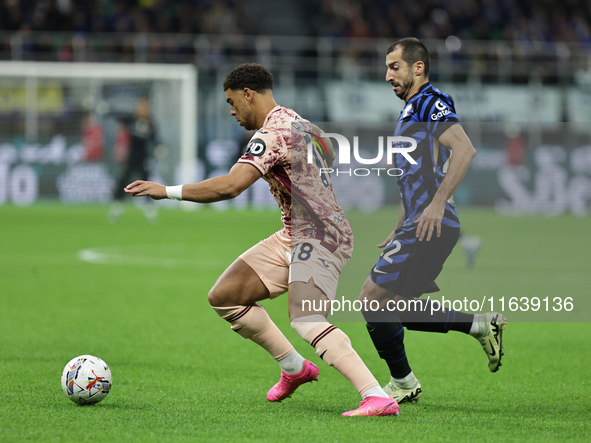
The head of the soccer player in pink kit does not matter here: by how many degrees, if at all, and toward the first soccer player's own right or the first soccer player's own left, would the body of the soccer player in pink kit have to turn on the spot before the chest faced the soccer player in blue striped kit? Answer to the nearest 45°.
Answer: approximately 180°

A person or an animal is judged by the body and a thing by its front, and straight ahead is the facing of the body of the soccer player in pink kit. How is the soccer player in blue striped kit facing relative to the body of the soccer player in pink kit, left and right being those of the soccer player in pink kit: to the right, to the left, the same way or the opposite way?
the same way

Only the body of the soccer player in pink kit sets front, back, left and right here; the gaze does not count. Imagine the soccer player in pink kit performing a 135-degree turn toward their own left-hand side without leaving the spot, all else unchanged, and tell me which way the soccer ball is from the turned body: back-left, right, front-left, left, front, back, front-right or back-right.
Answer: back-right

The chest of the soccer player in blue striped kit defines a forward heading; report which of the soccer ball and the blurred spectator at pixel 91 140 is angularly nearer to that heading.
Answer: the soccer ball

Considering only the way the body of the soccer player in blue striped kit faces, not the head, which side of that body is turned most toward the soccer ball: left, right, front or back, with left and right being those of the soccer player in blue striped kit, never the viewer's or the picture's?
front

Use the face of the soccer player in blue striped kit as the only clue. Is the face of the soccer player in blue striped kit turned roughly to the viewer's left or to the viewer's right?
to the viewer's left

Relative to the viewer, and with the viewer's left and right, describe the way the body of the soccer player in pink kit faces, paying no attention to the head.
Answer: facing to the left of the viewer

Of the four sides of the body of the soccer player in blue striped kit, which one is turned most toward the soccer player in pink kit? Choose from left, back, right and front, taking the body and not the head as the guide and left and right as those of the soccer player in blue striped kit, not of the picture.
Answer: front

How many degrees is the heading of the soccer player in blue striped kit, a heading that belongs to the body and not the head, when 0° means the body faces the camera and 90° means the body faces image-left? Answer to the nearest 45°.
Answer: approximately 90°

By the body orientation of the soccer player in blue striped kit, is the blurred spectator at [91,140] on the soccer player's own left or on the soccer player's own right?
on the soccer player's own right

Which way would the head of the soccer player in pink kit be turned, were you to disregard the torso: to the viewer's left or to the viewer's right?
to the viewer's left
